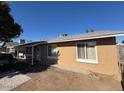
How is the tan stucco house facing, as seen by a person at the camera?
facing the viewer and to the left of the viewer
